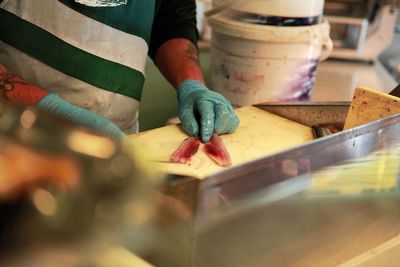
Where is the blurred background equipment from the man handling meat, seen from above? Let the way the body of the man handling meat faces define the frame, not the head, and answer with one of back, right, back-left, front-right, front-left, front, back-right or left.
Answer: left

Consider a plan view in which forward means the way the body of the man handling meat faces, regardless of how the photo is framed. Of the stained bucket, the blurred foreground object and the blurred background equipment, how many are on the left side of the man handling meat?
2

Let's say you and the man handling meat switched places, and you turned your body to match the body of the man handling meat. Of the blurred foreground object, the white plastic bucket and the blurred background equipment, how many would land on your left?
2

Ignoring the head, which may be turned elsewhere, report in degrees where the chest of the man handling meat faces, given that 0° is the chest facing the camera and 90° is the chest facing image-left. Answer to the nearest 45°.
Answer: approximately 315°

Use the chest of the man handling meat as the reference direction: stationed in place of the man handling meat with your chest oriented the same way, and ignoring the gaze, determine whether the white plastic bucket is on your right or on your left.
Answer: on your left

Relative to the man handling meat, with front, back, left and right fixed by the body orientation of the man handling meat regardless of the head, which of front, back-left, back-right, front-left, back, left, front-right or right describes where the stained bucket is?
left

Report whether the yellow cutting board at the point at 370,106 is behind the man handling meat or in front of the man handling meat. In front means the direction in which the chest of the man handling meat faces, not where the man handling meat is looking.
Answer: in front
